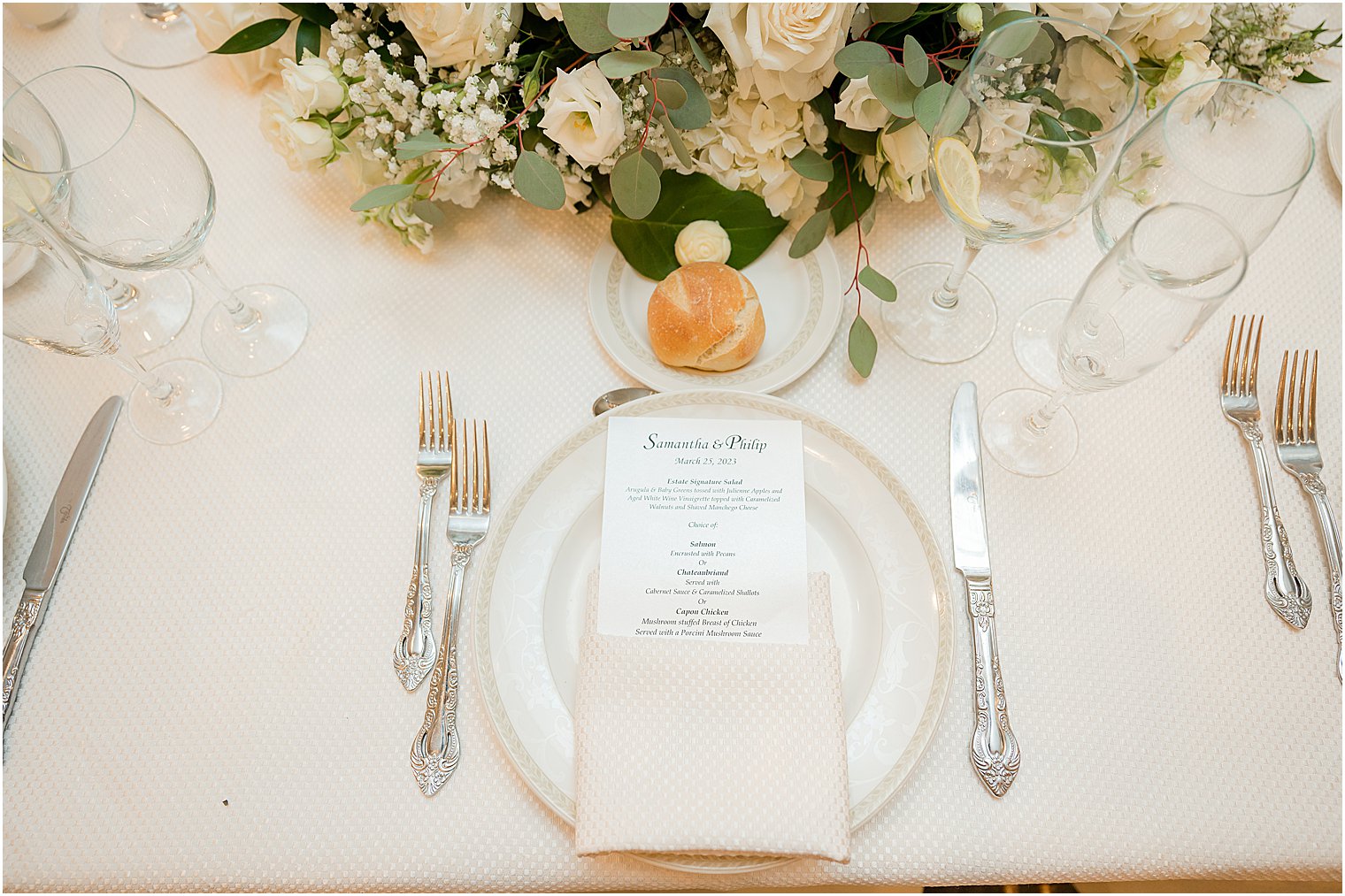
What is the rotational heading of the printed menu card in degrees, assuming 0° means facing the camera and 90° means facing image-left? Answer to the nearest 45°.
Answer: approximately 0°
